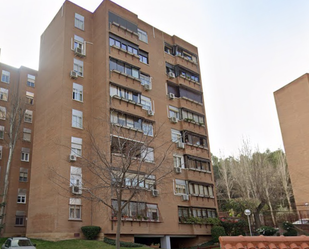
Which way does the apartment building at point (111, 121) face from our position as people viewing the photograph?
facing the viewer and to the right of the viewer

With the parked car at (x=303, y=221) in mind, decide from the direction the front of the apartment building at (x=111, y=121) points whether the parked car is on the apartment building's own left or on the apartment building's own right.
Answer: on the apartment building's own left
